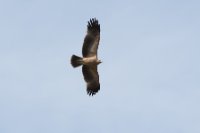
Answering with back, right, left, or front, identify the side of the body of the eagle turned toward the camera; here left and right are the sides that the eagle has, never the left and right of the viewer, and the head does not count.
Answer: right
